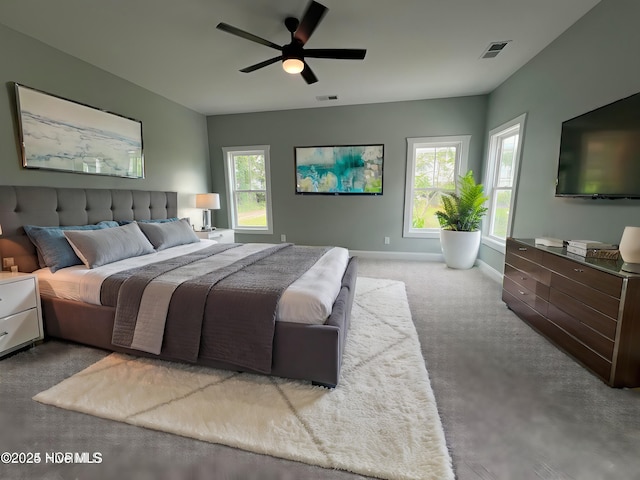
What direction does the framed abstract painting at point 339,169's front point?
toward the camera

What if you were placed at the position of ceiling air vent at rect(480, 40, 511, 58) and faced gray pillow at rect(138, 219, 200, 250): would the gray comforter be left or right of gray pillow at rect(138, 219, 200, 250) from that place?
left

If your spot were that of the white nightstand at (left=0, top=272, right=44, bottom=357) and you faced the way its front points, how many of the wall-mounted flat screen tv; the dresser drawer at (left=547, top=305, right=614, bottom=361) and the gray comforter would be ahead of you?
3

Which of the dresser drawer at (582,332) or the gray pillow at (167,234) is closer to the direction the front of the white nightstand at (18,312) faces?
the dresser drawer

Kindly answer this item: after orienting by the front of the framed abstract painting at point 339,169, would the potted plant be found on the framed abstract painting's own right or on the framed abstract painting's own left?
on the framed abstract painting's own left

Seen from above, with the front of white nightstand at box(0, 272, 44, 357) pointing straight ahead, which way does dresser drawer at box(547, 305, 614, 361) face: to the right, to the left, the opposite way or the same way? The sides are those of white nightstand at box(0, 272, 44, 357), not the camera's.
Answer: the opposite way

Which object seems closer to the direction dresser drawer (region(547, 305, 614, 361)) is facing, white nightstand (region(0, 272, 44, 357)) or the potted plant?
the white nightstand

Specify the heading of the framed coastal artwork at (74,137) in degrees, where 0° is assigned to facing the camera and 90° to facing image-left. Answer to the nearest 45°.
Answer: approximately 315°

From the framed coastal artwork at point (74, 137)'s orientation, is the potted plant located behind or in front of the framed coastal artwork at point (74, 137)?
in front

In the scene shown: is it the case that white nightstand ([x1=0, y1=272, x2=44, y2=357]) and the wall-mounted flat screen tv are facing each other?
yes

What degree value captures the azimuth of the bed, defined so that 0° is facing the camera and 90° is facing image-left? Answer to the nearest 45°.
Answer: approximately 315°

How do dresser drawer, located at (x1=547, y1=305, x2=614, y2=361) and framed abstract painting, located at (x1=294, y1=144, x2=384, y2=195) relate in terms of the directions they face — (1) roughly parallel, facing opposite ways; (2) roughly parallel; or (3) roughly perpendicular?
roughly perpendicular

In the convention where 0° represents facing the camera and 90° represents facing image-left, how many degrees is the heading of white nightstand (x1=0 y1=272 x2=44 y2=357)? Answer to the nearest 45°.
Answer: approximately 315°

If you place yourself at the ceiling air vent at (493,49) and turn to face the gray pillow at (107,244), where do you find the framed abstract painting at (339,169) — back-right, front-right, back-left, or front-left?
front-right
